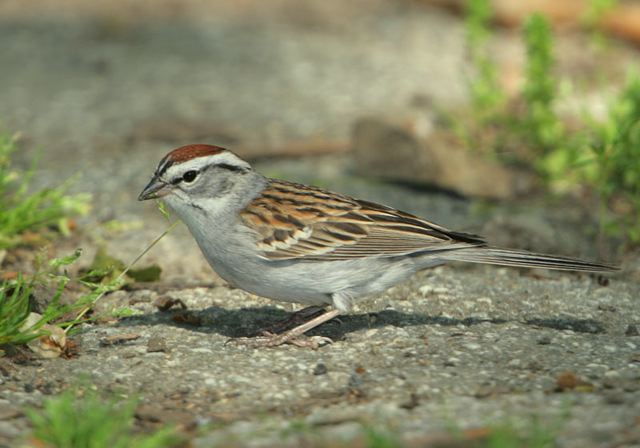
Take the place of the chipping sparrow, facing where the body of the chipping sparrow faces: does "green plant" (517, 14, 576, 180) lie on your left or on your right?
on your right

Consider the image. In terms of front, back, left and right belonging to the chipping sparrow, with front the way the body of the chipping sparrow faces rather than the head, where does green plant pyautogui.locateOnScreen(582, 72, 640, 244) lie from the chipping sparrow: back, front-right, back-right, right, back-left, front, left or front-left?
back-right

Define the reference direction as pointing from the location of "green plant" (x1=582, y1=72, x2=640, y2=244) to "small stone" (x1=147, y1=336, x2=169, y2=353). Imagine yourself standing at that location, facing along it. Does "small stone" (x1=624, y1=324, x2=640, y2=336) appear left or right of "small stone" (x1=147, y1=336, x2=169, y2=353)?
left

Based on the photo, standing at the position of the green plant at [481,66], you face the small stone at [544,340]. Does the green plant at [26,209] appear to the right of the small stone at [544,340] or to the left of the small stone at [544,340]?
right

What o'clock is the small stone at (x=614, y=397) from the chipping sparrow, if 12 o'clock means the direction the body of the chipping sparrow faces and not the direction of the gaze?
The small stone is roughly at 7 o'clock from the chipping sparrow.

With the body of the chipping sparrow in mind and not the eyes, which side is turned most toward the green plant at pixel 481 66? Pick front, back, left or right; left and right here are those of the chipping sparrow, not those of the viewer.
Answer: right

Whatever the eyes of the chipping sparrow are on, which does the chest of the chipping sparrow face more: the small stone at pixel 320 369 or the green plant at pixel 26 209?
the green plant

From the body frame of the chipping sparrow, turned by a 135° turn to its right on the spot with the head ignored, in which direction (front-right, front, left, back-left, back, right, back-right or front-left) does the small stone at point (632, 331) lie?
front-right

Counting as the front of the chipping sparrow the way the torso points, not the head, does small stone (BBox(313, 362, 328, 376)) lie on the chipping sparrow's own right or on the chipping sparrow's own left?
on the chipping sparrow's own left

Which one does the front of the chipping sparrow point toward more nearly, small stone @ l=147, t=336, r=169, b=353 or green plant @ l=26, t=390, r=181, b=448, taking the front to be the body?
the small stone

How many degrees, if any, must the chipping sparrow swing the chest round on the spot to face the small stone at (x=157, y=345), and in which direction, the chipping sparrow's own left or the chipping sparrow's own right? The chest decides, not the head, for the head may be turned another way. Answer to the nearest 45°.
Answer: approximately 45° to the chipping sparrow's own left

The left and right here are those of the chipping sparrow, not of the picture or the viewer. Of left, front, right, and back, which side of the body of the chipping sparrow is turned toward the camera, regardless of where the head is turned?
left
